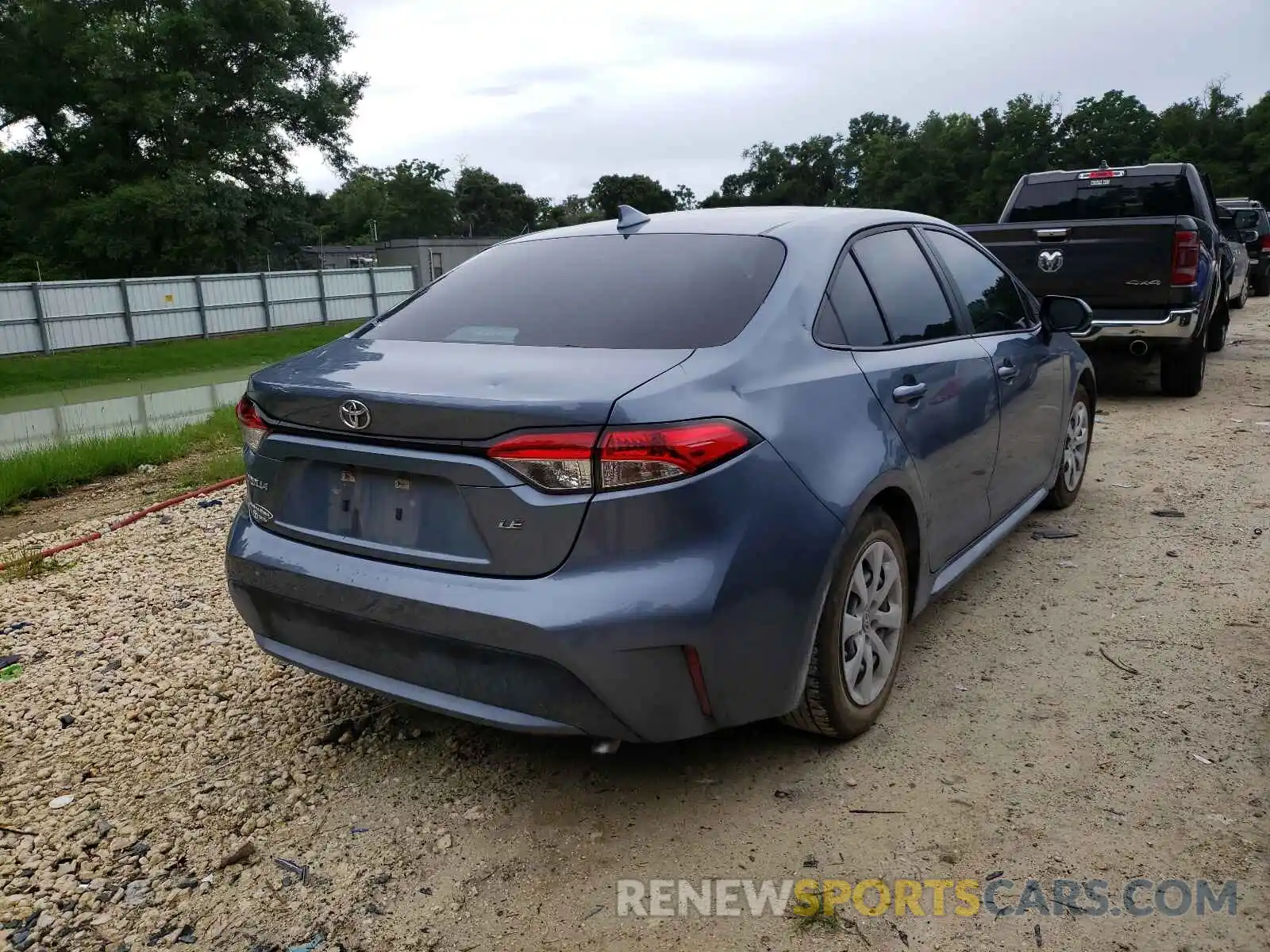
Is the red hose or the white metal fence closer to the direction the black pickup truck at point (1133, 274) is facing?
the white metal fence

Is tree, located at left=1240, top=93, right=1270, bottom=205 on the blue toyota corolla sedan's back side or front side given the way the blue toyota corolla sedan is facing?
on the front side

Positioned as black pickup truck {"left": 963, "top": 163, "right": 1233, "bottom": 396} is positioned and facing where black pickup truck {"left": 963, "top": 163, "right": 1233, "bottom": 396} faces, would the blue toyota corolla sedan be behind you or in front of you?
behind

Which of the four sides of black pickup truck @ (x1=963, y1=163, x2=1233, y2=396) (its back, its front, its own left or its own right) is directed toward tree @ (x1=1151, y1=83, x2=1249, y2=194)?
front

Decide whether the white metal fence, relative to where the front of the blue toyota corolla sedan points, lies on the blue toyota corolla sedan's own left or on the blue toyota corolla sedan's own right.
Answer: on the blue toyota corolla sedan's own left

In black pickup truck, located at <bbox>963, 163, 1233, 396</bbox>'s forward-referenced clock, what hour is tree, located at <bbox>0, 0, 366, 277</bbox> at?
The tree is roughly at 10 o'clock from the black pickup truck.

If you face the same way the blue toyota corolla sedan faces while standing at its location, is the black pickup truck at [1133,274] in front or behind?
in front

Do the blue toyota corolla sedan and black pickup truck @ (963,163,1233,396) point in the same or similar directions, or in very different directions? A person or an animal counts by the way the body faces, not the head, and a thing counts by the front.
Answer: same or similar directions

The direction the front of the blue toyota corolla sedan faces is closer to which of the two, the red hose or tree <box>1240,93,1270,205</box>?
the tree

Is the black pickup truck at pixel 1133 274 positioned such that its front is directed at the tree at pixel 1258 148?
yes

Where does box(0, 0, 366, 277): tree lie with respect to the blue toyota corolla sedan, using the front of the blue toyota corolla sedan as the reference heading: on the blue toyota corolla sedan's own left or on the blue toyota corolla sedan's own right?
on the blue toyota corolla sedan's own left

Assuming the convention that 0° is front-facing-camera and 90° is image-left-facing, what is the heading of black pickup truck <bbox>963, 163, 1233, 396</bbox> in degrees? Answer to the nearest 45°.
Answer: approximately 180°

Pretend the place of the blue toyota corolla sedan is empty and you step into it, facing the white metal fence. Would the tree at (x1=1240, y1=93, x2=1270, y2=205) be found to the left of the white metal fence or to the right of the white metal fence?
right

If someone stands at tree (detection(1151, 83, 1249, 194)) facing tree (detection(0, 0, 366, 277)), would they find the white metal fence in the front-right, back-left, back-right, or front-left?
front-left

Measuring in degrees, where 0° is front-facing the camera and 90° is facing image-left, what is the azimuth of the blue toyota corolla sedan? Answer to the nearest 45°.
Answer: approximately 225°
